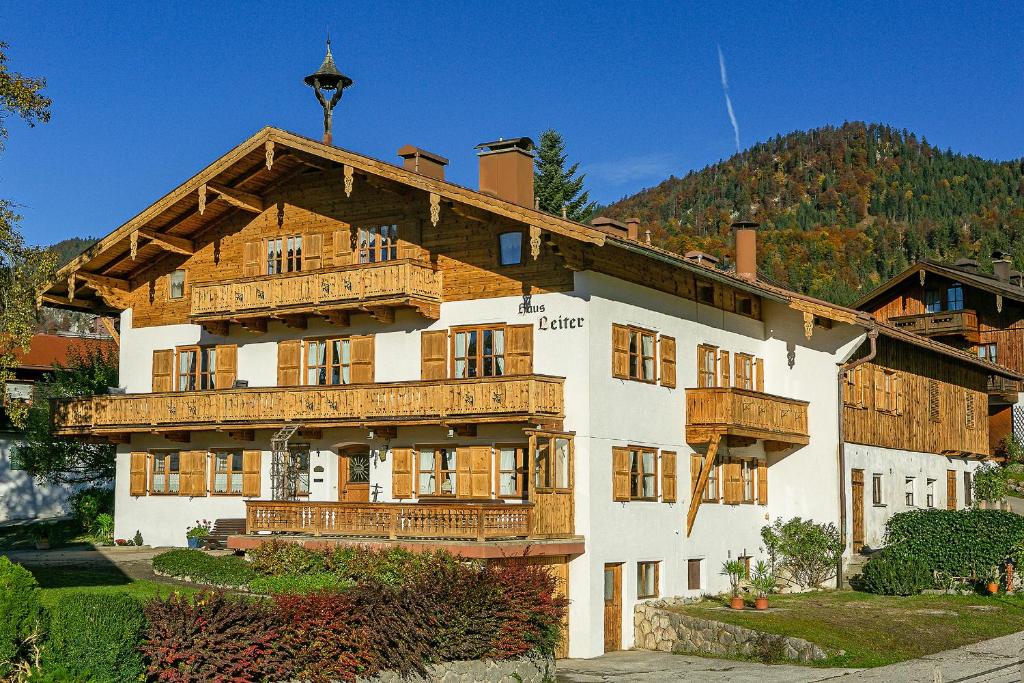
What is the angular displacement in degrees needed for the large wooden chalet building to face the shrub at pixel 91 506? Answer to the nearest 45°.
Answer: approximately 90° to its right

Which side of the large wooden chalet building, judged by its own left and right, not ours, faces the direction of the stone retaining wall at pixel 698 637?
left

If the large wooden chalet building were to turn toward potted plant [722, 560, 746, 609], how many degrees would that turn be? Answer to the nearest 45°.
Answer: approximately 135° to its left

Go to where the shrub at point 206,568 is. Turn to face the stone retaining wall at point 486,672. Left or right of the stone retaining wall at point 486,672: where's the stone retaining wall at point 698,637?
left

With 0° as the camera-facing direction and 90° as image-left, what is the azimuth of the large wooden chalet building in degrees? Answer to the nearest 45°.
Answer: approximately 45°

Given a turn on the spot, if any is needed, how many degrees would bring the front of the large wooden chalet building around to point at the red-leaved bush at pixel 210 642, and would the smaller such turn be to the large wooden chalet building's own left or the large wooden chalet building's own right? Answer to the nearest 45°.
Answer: approximately 45° to the large wooden chalet building's own left

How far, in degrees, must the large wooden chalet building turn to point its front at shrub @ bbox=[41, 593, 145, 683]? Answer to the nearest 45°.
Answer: approximately 45° to its left
